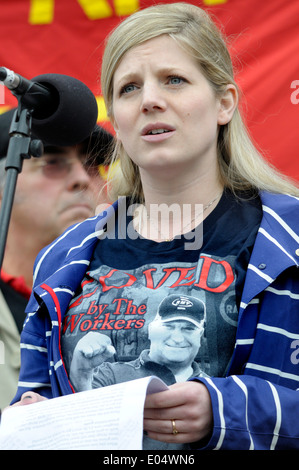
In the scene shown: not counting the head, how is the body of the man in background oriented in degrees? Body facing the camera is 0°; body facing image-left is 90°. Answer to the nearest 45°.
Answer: approximately 315°
